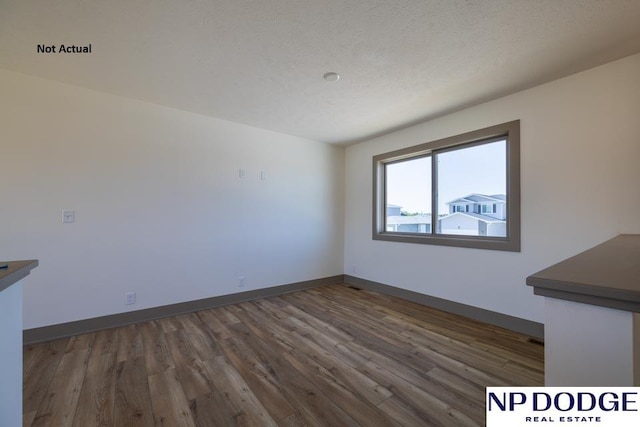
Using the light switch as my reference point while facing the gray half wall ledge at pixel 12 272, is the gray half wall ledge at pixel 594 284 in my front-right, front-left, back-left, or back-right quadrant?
front-left

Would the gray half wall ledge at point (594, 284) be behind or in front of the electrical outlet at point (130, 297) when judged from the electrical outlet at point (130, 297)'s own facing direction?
in front

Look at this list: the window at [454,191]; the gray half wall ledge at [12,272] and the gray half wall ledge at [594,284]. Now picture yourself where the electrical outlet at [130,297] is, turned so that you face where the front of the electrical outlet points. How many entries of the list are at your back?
0

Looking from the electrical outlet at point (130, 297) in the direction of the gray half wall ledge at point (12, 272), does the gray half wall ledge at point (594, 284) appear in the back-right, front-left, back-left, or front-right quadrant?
front-left

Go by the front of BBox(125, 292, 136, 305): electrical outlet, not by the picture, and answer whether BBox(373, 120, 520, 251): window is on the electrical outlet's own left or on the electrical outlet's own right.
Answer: on the electrical outlet's own left

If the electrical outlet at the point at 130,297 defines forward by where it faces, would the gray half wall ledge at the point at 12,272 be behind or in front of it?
in front

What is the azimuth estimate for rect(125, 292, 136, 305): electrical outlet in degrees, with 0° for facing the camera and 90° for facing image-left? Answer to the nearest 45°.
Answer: approximately 0°
